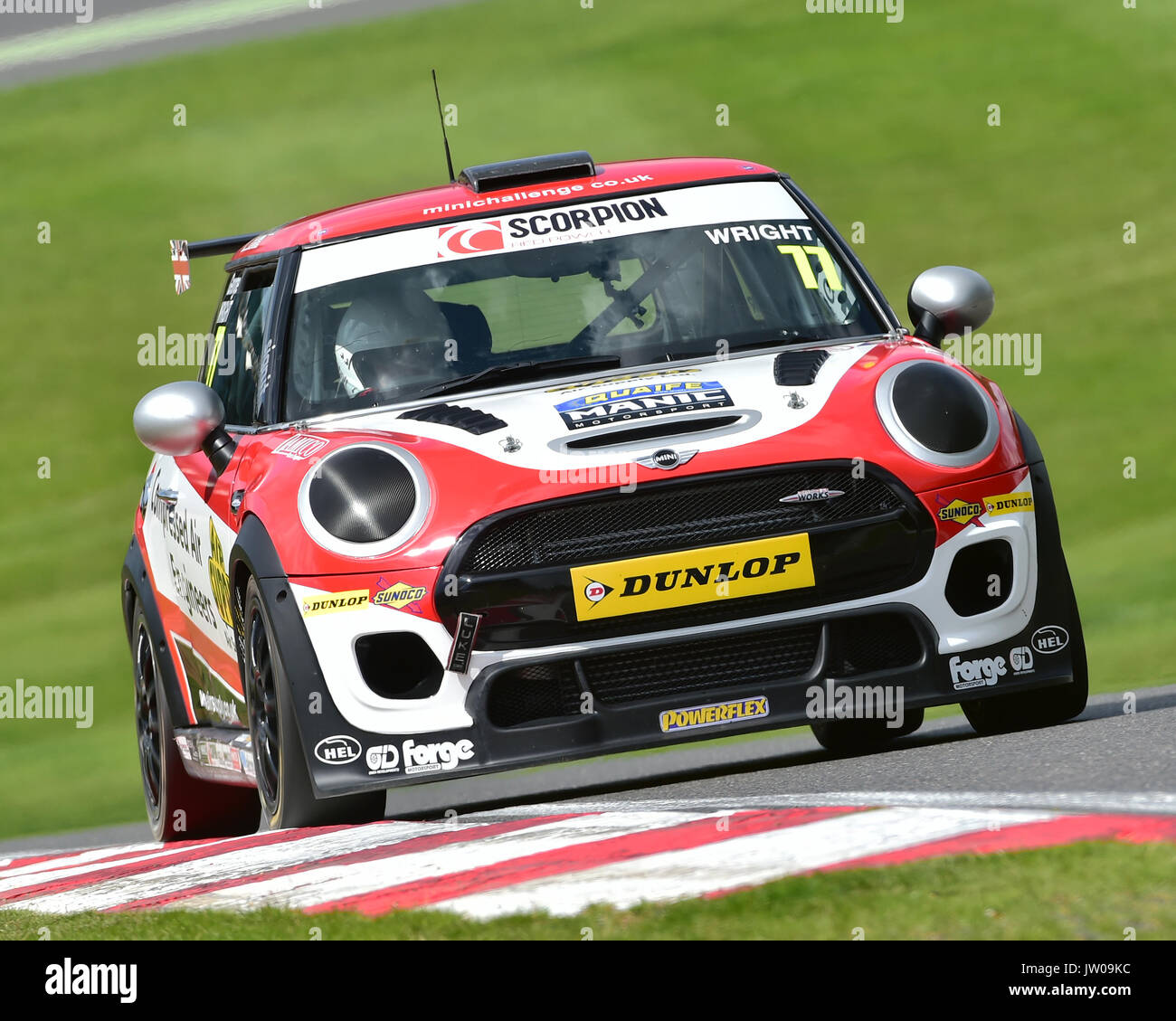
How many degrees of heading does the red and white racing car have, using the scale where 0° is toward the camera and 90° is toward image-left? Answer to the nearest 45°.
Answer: approximately 0°
